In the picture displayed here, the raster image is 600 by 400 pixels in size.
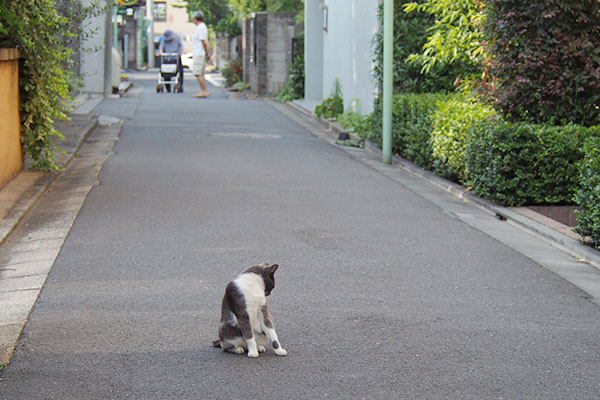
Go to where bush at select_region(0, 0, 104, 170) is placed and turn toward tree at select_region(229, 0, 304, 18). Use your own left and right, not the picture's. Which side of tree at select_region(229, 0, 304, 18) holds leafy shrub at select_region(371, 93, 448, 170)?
right
